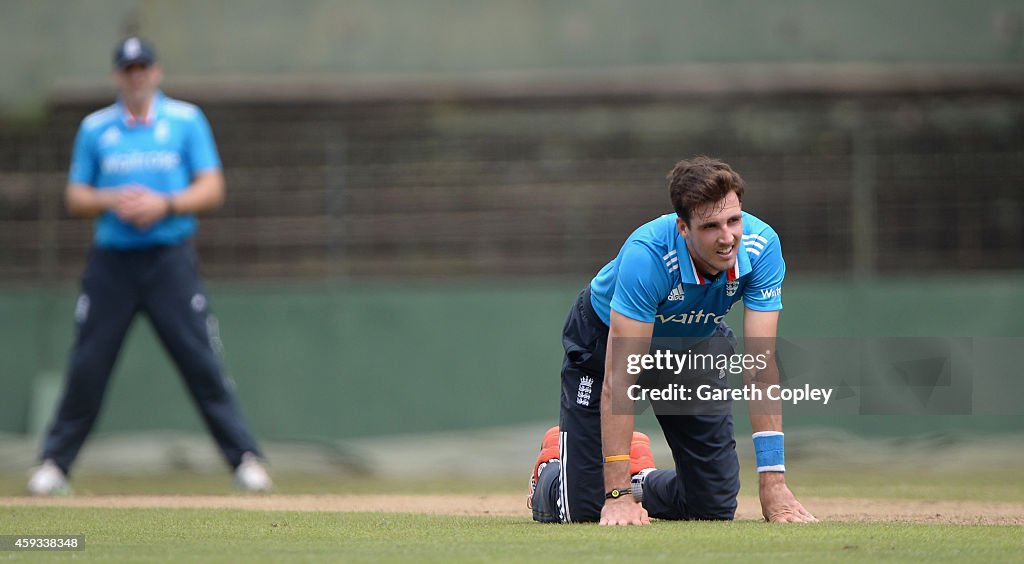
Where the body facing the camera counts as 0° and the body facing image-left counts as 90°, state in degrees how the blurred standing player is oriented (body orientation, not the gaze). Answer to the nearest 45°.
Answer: approximately 0°
